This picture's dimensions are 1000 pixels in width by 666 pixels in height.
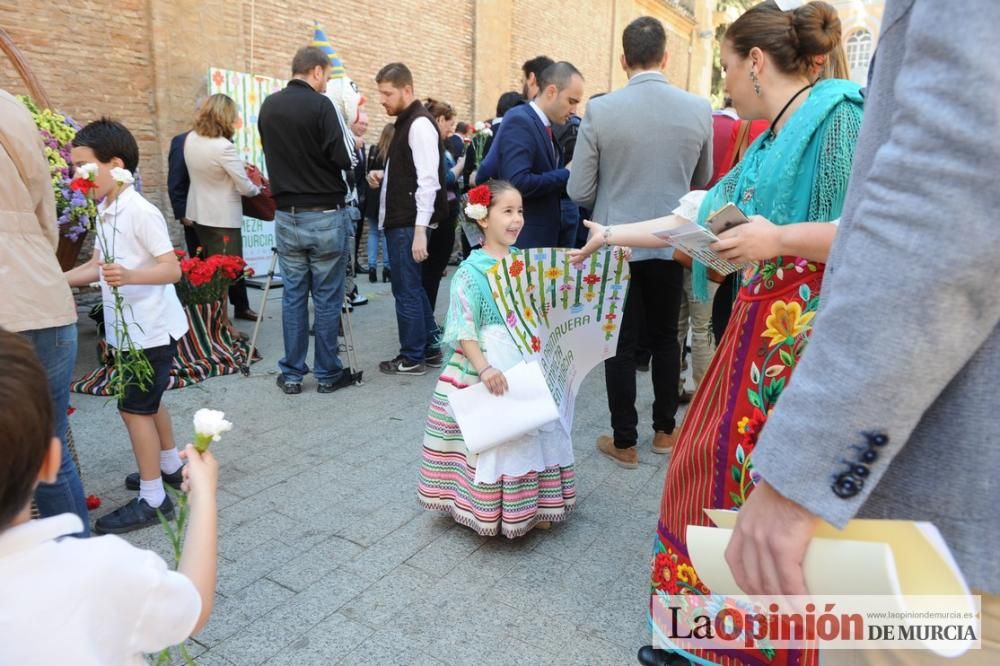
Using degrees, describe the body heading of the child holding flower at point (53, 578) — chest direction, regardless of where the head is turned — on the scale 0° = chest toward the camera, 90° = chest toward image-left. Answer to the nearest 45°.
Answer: approximately 180°

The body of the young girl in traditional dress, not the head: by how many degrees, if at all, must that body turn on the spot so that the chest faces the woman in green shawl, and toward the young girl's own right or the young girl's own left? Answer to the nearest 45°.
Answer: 0° — they already face them

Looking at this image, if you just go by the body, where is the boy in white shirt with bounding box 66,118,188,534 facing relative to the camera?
to the viewer's left

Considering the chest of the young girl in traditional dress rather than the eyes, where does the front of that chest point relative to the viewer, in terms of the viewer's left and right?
facing the viewer and to the right of the viewer

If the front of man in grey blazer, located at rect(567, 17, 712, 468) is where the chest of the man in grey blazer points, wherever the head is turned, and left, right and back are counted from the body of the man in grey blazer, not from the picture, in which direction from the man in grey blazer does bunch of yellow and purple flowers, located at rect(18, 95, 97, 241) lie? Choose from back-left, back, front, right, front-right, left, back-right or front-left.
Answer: left

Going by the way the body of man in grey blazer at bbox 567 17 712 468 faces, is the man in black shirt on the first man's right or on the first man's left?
on the first man's left

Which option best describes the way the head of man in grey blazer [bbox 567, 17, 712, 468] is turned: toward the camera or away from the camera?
away from the camera

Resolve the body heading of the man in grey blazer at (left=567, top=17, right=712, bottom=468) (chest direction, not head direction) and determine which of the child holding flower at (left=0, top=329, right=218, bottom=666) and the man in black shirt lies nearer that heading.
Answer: the man in black shirt

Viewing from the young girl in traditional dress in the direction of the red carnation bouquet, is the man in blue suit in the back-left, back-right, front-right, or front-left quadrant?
front-right

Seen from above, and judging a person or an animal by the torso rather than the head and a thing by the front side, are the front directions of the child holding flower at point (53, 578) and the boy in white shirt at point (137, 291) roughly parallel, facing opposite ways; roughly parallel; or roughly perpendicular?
roughly perpendicular

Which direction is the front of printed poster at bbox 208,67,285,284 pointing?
toward the camera

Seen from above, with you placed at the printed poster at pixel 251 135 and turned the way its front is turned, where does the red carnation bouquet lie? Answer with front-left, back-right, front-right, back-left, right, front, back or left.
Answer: front

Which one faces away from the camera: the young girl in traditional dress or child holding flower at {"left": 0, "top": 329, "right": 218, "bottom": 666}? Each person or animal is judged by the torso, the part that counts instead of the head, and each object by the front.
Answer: the child holding flower

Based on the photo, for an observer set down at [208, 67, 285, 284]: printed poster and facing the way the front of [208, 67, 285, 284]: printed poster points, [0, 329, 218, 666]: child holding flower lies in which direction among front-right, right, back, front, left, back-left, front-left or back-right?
front

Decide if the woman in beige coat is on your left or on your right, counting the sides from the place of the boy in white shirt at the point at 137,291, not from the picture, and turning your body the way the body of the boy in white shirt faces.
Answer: on your right

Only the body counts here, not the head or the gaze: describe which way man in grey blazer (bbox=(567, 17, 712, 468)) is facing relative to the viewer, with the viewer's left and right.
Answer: facing away from the viewer
